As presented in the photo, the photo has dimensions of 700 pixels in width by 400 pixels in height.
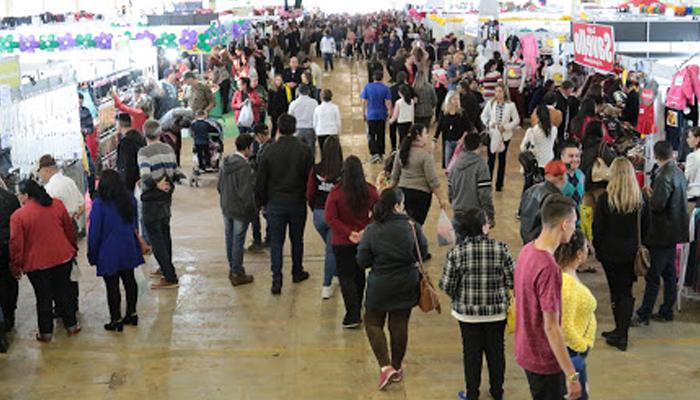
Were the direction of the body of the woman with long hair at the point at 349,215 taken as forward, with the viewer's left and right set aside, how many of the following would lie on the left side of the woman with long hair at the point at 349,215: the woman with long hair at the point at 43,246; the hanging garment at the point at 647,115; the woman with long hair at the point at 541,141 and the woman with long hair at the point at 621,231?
1

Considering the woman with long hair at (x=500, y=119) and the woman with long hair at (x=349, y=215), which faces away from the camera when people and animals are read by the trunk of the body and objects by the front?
the woman with long hair at (x=349, y=215)

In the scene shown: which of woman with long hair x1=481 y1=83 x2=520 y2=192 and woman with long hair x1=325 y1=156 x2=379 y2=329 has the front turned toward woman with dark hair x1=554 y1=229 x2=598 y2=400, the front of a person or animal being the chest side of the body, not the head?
woman with long hair x1=481 y1=83 x2=520 y2=192

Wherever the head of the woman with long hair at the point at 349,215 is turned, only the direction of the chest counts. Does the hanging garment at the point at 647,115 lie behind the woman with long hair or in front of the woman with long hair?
in front

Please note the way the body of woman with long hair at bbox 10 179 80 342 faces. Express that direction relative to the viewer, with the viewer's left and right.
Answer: facing away from the viewer and to the left of the viewer

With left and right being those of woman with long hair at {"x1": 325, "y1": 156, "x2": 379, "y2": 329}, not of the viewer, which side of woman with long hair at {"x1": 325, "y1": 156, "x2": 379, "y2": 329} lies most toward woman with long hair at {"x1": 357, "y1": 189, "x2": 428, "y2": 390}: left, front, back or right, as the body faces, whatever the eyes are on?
back

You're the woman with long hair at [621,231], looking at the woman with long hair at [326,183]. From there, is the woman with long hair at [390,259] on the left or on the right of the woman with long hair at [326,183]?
left

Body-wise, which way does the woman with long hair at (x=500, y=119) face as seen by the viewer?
toward the camera

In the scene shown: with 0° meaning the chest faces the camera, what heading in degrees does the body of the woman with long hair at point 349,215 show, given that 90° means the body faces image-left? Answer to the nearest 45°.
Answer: approximately 180°

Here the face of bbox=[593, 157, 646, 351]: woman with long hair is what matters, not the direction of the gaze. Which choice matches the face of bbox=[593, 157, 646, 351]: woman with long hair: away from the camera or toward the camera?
away from the camera

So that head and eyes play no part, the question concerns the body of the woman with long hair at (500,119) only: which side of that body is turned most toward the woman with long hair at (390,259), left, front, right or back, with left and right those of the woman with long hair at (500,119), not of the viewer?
front

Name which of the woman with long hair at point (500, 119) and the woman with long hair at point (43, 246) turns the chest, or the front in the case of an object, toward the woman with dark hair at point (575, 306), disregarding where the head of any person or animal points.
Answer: the woman with long hair at point (500, 119)

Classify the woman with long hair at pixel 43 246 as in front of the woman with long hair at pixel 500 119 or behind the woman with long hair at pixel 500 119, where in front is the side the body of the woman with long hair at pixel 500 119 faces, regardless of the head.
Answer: in front

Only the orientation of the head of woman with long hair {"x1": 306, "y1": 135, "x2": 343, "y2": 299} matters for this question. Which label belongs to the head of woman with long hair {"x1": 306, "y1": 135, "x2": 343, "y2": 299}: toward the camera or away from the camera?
away from the camera

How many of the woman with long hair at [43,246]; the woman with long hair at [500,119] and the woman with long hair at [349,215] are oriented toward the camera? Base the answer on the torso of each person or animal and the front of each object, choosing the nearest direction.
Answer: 1

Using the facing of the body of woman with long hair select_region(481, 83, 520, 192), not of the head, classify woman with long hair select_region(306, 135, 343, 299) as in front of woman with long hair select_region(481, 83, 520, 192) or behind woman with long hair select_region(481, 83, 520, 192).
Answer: in front

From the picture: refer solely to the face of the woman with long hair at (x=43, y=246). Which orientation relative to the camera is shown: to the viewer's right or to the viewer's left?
to the viewer's left
